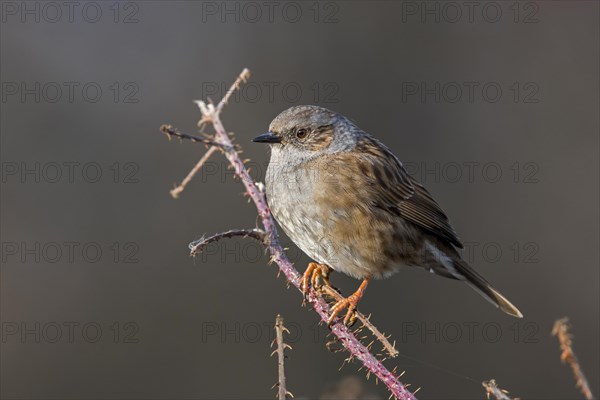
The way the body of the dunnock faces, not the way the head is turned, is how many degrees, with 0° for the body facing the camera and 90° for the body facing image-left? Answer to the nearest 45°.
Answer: approximately 90°

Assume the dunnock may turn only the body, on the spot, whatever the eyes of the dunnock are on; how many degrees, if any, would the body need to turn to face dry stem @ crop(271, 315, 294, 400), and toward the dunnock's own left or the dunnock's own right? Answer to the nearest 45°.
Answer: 0° — it already faces it
